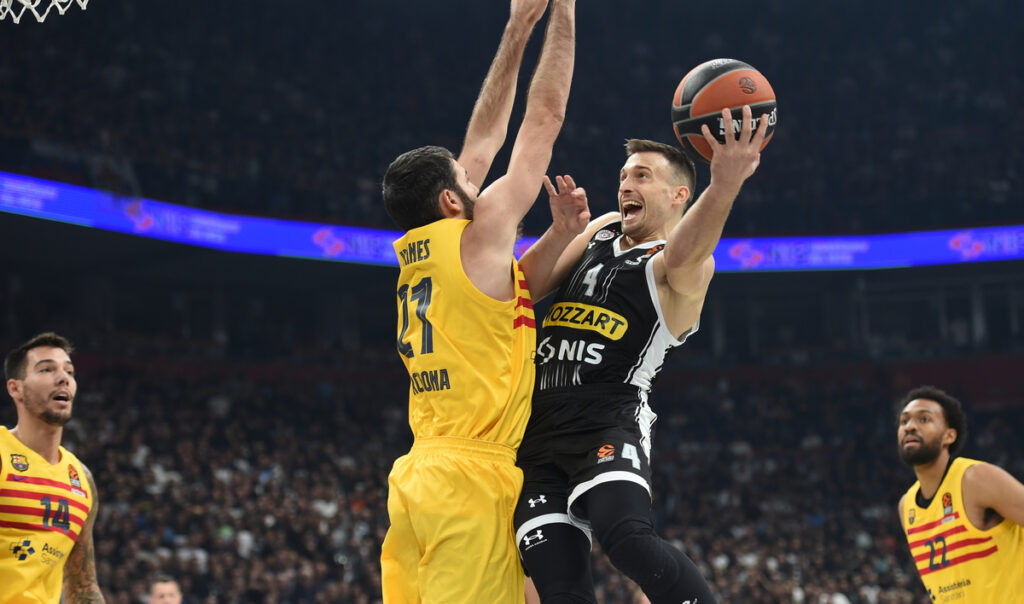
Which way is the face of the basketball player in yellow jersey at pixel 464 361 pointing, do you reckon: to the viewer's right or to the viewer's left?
to the viewer's right

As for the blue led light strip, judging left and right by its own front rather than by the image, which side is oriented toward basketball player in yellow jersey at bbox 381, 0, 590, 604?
front

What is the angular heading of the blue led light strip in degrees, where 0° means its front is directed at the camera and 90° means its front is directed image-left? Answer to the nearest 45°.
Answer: approximately 0°

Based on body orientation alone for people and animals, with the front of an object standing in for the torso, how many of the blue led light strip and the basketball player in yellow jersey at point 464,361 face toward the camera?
1

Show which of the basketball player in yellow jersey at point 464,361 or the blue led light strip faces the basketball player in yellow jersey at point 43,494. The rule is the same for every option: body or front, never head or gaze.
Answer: the blue led light strip

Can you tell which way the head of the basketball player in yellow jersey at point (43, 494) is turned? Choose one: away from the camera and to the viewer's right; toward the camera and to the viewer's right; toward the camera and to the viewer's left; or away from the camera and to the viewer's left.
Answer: toward the camera and to the viewer's right

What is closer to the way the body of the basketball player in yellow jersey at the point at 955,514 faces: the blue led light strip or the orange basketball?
the orange basketball

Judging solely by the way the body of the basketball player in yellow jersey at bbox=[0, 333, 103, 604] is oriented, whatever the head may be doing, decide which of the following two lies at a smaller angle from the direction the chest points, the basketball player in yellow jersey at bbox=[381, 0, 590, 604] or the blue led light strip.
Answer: the basketball player in yellow jersey

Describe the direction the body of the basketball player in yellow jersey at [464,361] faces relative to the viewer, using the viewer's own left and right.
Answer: facing away from the viewer and to the right of the viewer

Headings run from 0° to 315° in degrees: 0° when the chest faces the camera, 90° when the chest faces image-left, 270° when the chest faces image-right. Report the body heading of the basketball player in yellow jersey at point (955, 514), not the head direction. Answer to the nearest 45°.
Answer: approximately 45°
